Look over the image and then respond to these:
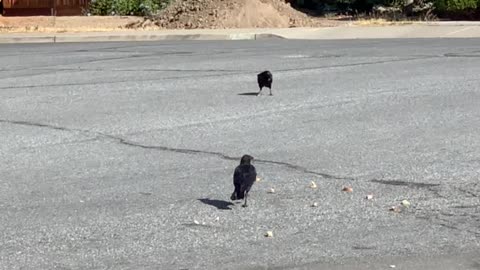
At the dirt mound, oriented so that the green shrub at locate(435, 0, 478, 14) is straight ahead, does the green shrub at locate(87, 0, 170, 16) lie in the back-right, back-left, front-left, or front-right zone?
back-left

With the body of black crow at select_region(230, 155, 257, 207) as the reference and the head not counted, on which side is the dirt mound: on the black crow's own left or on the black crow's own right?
on the black crow's own left

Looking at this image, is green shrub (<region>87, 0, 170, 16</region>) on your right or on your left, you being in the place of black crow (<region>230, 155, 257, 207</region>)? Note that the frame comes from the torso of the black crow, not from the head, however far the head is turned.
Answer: on your left

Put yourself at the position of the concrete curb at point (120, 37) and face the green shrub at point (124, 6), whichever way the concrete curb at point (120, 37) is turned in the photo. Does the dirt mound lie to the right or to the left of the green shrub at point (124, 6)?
right

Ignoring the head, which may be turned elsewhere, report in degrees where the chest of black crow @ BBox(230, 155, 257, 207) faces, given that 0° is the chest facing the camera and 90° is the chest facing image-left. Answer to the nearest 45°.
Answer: approximately 225°

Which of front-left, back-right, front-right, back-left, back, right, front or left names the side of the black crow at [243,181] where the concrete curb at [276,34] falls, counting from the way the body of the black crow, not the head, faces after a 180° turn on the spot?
back-right

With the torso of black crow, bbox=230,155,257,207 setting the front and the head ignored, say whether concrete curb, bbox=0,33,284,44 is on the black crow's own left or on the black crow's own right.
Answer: on the black crow's own left

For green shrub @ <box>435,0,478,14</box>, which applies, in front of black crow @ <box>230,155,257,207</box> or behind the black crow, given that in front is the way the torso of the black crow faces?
in front
